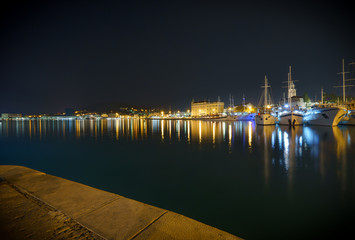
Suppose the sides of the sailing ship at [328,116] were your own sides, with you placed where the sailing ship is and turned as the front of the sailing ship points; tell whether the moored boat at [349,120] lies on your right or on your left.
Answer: on your left
